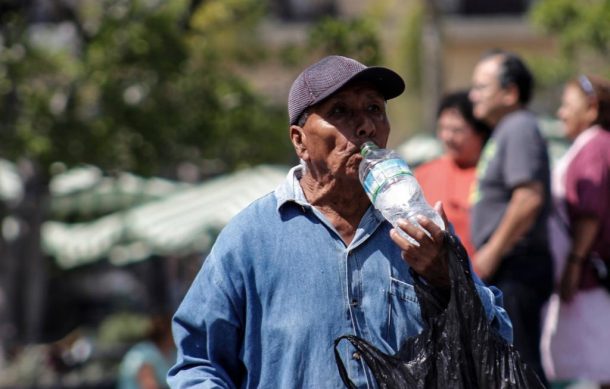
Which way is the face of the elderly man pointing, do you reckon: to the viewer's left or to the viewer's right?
to the viewer's right

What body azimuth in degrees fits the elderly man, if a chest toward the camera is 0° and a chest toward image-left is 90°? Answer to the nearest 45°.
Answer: approximately 315°

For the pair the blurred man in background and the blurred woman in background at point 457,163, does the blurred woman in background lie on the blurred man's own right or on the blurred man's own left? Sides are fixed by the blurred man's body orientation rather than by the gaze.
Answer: on the blurred man's own right

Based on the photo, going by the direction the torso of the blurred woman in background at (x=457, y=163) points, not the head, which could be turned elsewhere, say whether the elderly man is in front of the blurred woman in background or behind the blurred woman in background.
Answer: in front

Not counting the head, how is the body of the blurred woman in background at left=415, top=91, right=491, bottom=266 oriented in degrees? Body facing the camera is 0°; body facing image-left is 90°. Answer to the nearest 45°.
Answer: approximately 45°

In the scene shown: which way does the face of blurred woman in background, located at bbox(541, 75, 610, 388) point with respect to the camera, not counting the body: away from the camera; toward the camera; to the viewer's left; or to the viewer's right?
to the viewer's left
